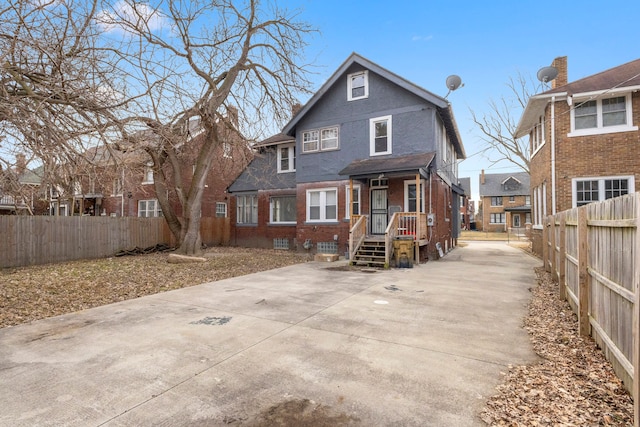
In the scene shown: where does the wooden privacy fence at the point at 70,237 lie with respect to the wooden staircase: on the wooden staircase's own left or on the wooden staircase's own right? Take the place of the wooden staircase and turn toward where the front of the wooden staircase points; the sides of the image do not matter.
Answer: on the wooden staircase's own right

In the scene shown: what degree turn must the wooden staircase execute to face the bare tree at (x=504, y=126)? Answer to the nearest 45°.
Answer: approximately 135° to its left

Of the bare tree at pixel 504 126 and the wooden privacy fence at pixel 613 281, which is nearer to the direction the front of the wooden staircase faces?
the wooden privacy fence

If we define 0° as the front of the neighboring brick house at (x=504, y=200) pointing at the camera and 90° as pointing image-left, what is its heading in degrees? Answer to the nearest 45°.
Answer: approximately 0°

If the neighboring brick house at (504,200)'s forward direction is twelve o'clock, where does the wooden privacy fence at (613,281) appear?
The wooden privacy fence is roughly at 12 o'clock from the neighboring brick house.

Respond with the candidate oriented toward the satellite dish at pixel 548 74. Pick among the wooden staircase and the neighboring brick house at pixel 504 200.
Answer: the neighboring brick house

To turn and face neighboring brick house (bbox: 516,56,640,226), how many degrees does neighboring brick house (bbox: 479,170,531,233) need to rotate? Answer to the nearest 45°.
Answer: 0° — it already faces it

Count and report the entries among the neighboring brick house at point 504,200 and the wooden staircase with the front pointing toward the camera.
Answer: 2

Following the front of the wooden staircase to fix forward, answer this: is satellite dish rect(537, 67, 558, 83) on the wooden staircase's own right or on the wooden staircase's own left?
on the wooden staircase's own left

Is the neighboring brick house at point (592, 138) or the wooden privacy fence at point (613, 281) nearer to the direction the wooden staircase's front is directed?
the wooden privacy fence

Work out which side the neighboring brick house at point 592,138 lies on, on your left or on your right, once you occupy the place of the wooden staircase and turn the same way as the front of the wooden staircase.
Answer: on your left

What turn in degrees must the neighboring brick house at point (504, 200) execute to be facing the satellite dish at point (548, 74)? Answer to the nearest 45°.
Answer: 0° — it already faces it
